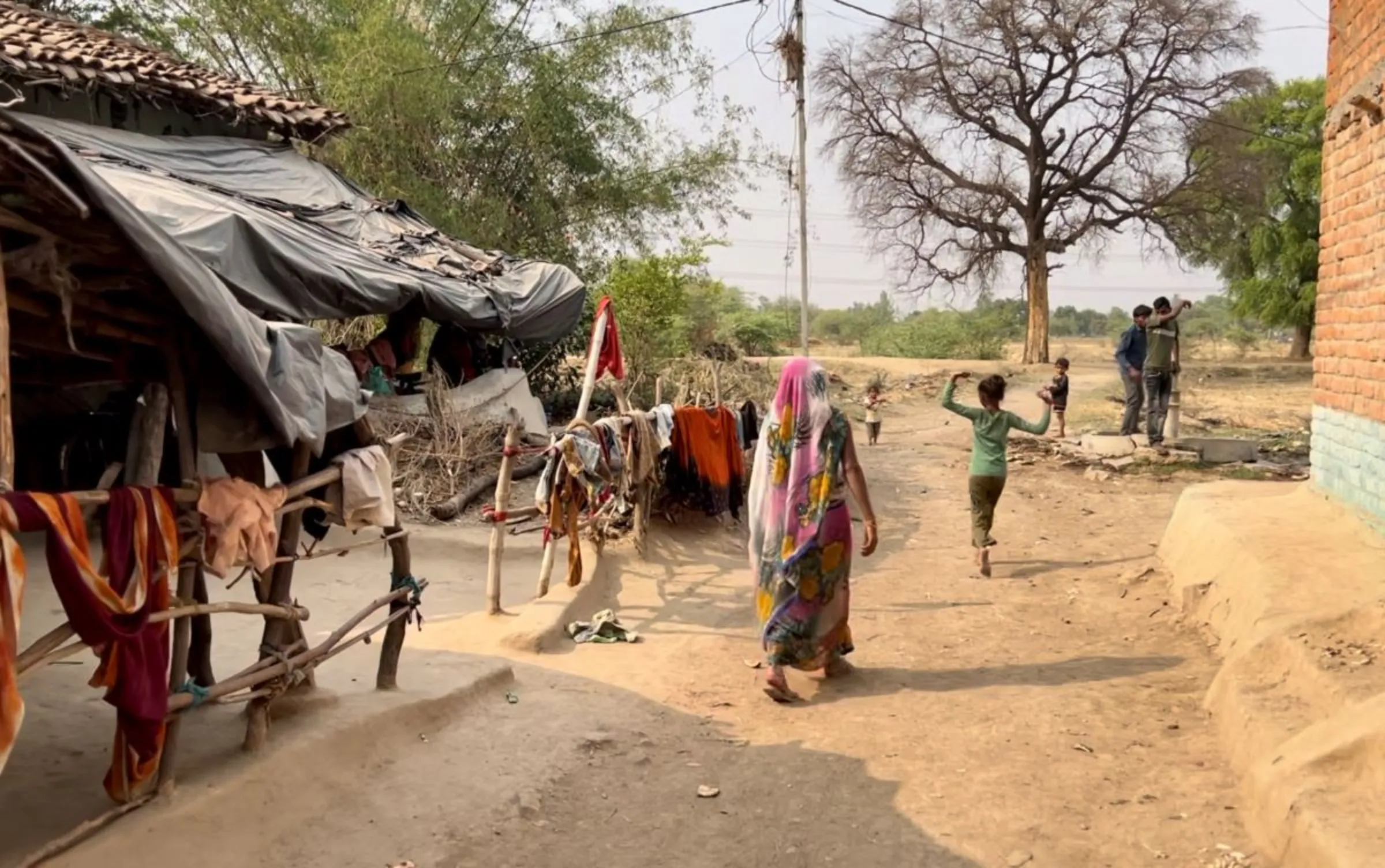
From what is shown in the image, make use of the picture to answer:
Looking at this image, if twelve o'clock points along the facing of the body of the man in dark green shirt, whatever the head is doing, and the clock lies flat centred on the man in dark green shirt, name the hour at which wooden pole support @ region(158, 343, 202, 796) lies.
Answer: The wooden pole support is roughly at 2 o'clock from the man in dark green shirt.

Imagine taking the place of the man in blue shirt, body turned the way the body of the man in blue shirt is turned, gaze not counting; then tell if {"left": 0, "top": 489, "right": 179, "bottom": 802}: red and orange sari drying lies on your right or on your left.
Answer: on your right

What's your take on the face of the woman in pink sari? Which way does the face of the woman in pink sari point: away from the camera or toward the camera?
away from the camera

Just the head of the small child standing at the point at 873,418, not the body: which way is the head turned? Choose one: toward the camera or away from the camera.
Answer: toward the camera

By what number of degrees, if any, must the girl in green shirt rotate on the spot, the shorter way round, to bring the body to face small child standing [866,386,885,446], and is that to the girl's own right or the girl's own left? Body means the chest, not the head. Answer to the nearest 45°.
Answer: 0° — they already face them

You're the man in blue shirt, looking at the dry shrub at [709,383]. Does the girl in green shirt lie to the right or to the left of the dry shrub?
left

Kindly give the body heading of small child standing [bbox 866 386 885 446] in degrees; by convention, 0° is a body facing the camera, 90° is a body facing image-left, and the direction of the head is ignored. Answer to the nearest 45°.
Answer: approximately 0°

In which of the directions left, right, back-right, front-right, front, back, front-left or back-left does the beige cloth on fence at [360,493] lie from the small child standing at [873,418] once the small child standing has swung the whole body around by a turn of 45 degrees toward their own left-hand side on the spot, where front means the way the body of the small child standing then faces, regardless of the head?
front-right

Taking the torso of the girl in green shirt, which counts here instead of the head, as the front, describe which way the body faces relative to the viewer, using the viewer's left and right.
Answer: facing away from the viewer
